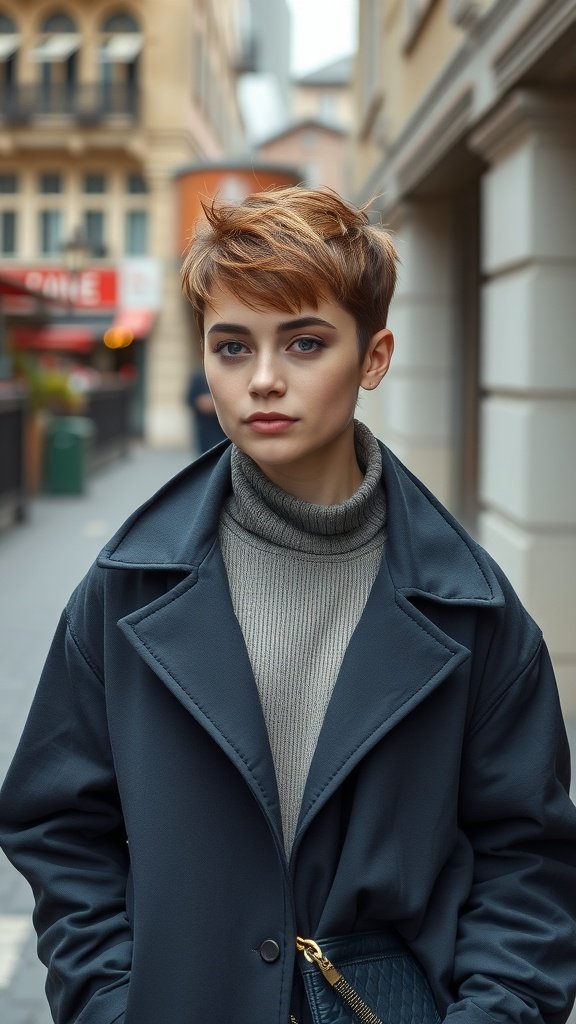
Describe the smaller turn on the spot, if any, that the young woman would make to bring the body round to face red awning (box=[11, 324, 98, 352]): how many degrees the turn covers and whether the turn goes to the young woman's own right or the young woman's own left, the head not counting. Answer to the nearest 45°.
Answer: approximately 180°

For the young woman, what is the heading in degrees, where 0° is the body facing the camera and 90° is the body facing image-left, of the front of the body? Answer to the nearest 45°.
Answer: approximately 0°

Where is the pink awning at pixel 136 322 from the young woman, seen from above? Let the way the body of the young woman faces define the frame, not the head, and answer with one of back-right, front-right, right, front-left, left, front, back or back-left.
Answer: back

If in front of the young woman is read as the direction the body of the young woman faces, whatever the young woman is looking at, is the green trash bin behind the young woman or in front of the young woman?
behind

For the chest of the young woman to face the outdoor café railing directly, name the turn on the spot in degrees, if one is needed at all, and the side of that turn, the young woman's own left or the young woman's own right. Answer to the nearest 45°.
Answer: approximately 180°
